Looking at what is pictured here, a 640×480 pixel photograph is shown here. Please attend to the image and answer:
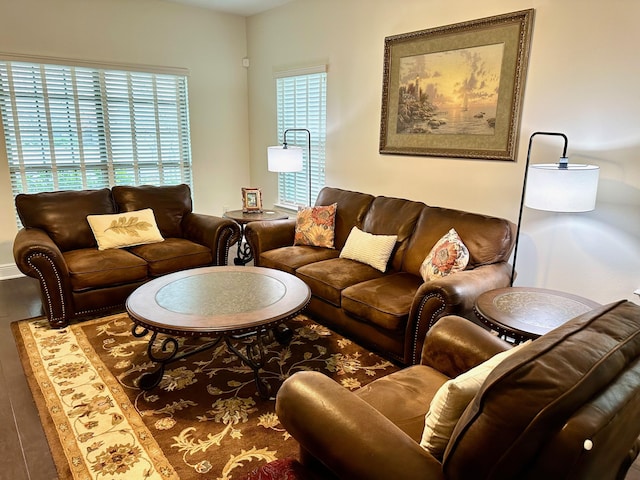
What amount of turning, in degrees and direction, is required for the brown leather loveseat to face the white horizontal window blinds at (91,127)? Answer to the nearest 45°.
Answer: approximately 135° to its left

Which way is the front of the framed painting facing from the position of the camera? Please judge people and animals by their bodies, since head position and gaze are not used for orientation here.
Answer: facing the viewer and to the left of the viewer

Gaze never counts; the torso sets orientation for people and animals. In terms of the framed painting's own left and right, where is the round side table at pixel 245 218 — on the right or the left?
on its right

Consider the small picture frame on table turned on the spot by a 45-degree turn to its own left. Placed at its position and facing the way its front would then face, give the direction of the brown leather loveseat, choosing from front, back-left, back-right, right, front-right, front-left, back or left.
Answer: right

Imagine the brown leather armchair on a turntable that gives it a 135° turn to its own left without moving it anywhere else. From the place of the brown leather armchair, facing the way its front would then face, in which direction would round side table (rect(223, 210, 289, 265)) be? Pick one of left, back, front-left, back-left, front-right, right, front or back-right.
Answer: back-right

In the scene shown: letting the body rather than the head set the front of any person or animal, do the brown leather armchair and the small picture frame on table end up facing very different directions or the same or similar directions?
very different directions

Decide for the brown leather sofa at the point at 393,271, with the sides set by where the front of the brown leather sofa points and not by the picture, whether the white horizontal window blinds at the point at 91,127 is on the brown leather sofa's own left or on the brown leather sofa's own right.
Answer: on the brown leather sofa's own right

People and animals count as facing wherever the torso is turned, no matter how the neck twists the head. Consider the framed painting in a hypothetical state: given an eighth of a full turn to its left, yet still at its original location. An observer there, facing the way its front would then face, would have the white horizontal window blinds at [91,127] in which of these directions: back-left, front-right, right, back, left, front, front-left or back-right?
right

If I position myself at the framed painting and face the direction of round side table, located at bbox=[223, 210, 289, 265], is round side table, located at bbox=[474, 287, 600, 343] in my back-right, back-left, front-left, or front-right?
back-left

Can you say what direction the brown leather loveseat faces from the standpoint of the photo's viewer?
facing the viewer and to the right of the viewer

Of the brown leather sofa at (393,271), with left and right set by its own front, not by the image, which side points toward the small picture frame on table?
right

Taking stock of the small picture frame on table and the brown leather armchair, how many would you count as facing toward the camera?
1

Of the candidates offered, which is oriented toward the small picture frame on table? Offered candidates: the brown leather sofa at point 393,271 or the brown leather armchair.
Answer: the brown leather armchair

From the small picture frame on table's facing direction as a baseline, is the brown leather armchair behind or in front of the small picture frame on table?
in front

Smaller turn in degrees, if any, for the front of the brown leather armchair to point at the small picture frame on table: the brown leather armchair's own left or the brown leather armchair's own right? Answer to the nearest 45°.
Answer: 0° — it already faces it
